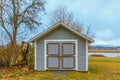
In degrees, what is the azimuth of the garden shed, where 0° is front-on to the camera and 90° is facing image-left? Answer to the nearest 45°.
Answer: approximately 0°
